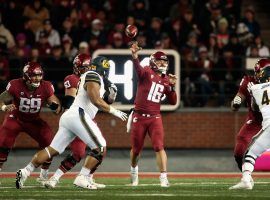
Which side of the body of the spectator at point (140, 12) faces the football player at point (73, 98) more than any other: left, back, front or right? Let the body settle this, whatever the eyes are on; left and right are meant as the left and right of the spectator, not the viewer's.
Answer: front

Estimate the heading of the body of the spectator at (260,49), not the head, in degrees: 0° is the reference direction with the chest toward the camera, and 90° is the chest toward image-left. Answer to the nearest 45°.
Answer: approximately 0°

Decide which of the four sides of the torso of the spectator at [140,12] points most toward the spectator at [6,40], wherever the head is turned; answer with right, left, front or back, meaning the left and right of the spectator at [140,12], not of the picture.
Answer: right

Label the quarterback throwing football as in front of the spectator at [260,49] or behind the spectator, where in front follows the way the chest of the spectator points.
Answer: in front

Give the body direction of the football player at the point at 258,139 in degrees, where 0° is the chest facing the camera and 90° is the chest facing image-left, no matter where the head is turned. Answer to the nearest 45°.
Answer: approximately 135°

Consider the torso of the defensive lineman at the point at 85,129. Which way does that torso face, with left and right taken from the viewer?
facing to the right of the viewer

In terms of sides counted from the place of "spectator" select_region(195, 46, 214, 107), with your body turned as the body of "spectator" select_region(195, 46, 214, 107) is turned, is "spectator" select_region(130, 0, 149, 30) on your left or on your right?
on your right

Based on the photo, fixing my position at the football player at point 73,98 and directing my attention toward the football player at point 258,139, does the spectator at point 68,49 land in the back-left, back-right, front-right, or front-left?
back-left

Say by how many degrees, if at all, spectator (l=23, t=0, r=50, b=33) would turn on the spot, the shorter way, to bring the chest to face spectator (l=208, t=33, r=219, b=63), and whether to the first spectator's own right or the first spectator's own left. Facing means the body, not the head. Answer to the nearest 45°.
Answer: approximately 90° to the first spectator's own left

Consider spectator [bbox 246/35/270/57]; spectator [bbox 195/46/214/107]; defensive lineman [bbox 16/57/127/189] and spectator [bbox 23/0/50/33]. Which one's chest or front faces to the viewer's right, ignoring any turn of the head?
the defensive lineman

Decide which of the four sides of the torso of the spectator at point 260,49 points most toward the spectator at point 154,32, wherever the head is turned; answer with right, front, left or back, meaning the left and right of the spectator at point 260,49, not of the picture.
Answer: right

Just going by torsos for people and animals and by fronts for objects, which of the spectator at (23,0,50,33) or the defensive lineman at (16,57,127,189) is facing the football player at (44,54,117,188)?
the spectator
